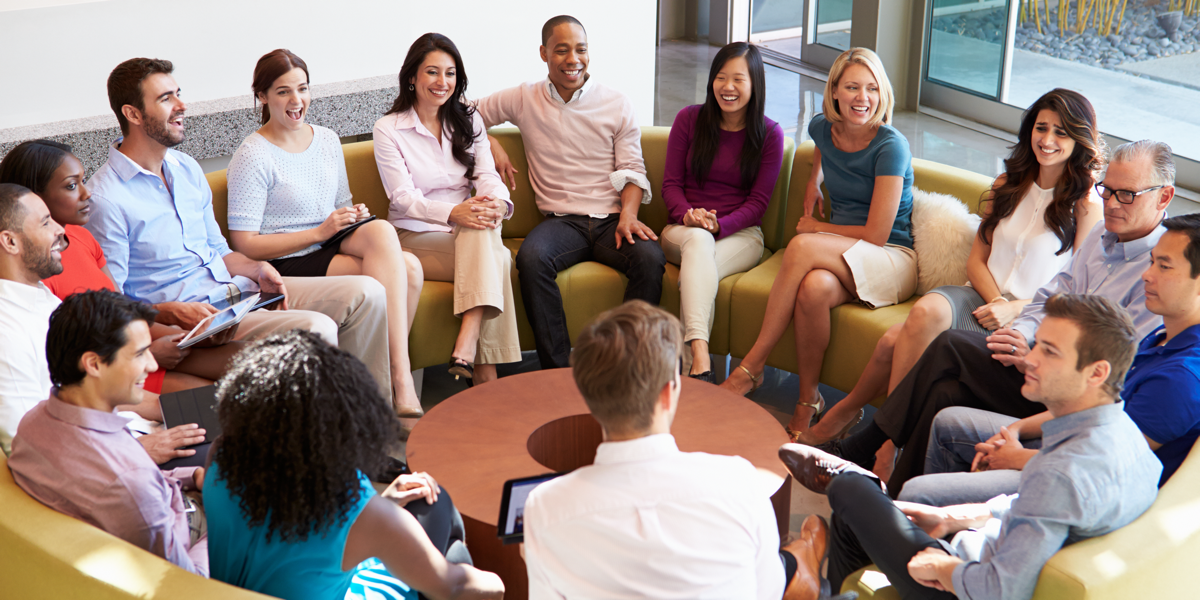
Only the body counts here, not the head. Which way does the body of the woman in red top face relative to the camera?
to the viewer's right

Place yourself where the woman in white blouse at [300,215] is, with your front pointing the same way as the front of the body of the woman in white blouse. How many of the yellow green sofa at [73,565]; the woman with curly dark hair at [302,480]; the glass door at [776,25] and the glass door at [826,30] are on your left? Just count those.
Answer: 2

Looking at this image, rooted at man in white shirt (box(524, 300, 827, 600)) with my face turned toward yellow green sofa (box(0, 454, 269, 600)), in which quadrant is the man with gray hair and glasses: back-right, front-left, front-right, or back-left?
back-right

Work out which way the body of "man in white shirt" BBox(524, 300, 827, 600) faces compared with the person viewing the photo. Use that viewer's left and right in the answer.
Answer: facing away from the viewer

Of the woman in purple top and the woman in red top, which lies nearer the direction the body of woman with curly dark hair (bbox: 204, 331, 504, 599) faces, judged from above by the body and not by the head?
the woman in purple top

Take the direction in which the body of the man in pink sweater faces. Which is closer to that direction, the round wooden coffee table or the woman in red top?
the round wooden coffee table

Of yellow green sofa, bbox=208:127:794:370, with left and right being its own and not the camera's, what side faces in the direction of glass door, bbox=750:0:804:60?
back

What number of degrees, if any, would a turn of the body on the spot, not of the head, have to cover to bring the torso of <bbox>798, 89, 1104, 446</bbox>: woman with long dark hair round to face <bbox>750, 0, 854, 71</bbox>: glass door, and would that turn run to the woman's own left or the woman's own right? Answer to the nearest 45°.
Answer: approximately 135° to the woman's own right

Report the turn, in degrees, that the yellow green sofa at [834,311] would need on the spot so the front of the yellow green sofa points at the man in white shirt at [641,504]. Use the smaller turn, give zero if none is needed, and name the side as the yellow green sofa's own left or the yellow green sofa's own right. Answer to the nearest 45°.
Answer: approximately 45° to the yellow green sofa's own left

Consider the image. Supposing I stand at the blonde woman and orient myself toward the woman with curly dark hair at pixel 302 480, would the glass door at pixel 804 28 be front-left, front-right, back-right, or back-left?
back-right

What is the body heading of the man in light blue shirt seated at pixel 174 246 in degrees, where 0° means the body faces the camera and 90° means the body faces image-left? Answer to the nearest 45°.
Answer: approximately 315°
